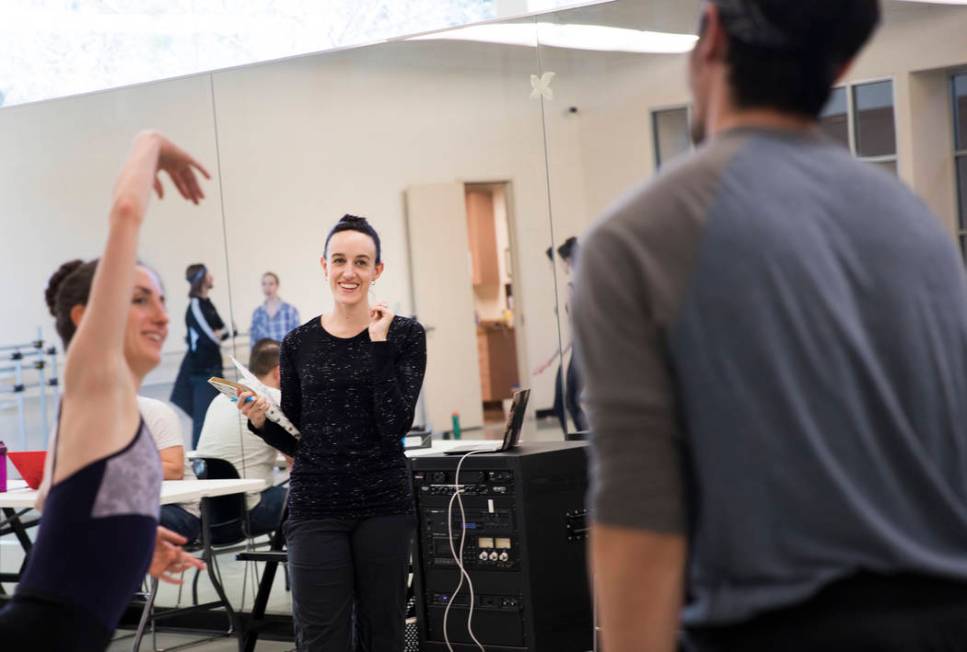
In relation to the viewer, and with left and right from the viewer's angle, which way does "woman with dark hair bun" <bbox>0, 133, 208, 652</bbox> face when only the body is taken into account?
facing to the right of the viewer

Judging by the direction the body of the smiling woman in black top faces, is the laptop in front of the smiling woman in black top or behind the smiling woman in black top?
behind

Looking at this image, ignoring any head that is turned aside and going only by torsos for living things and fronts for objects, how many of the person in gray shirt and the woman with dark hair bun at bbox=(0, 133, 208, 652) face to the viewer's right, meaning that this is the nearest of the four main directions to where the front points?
1

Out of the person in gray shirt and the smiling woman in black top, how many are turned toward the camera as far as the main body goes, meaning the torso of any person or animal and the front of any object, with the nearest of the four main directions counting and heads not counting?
1

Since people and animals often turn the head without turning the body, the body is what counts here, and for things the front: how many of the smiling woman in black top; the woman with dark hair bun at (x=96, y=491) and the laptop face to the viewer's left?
1

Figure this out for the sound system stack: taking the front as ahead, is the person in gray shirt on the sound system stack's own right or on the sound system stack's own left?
on the sound system stack's own left

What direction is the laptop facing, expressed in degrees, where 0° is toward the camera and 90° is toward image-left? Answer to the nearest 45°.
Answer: approximately 90°

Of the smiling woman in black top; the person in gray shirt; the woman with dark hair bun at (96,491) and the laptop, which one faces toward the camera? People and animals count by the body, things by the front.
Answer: the smiling woman in black top
